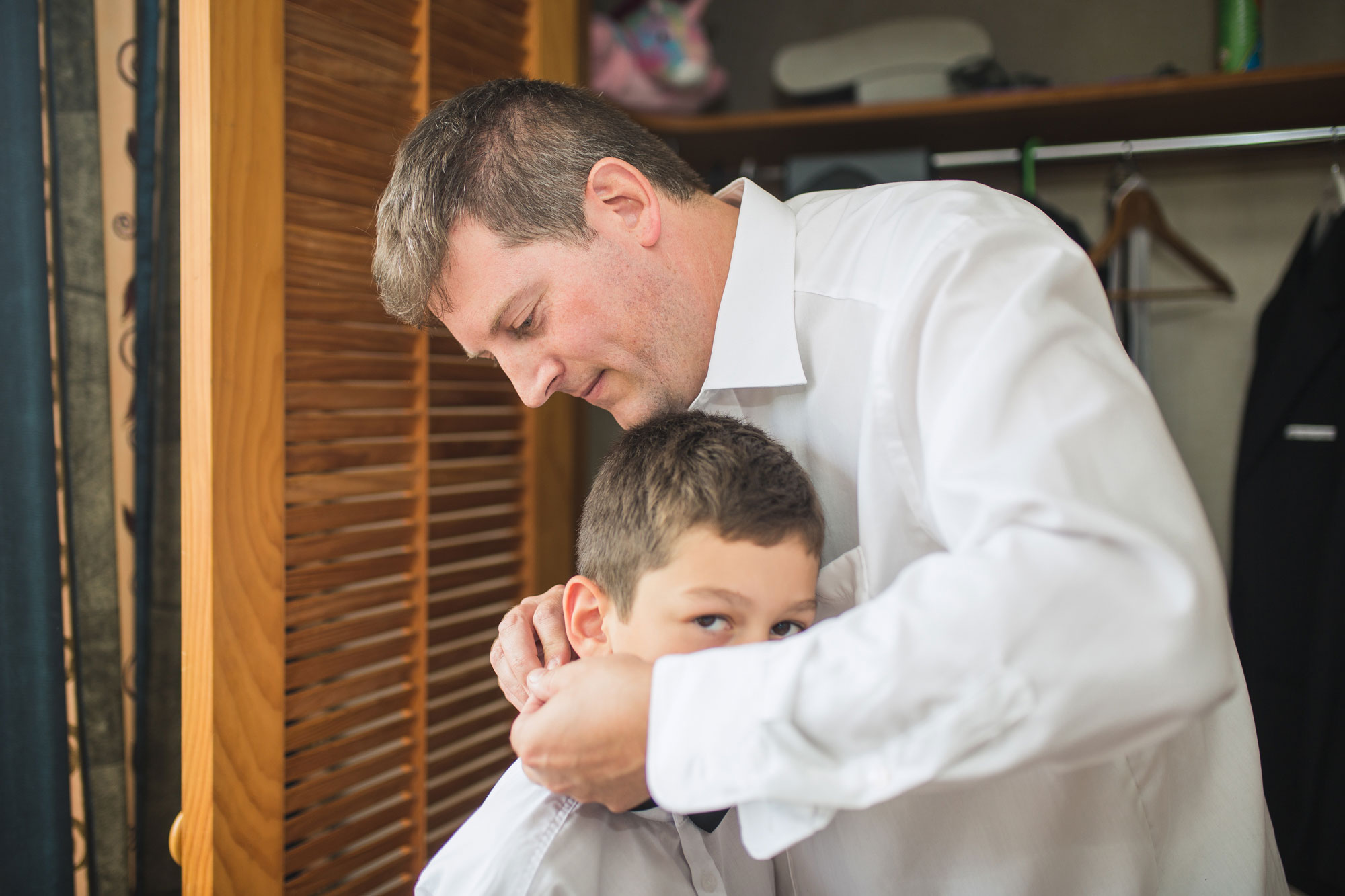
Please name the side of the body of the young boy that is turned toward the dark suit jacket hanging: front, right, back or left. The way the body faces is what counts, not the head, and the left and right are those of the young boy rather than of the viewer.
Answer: left

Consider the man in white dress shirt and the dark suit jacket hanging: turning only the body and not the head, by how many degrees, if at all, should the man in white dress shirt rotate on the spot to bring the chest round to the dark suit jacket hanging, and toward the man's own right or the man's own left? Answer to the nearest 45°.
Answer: approximately 135° to the man's own right

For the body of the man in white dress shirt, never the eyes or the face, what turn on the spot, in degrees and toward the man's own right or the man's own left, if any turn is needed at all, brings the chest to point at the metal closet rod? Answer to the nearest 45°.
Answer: approximately 90° to the man's own right

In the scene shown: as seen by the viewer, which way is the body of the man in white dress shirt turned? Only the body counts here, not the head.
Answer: to the viewer's left

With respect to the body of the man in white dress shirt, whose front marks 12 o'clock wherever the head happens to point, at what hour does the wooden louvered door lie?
The wooden louvered door is roughly at 1 o'clock from the man in white dress shirt.

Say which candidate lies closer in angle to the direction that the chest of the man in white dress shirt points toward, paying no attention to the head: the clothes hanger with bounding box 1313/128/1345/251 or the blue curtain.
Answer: the blue curtain

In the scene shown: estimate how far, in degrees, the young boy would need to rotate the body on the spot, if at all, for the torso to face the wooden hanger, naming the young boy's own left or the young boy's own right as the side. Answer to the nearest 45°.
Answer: approximately 90° to the young boy's own left

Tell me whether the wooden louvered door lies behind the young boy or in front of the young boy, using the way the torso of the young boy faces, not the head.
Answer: behind
